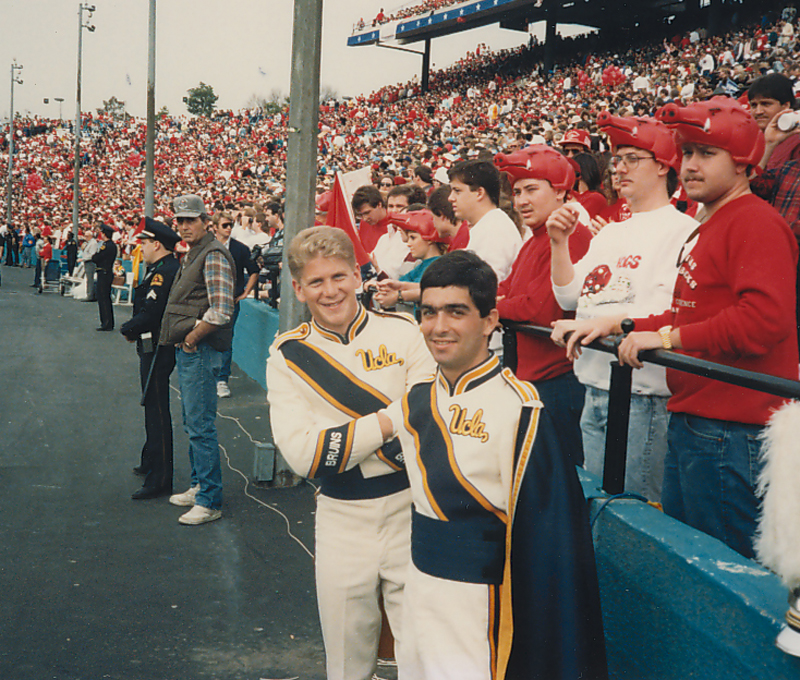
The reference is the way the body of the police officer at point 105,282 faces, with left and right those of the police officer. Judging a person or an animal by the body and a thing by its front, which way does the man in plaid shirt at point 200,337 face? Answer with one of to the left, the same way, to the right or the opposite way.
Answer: the same way

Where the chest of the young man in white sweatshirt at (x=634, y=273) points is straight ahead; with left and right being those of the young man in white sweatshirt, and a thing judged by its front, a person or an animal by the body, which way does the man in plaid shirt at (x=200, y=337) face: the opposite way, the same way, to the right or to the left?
the same way

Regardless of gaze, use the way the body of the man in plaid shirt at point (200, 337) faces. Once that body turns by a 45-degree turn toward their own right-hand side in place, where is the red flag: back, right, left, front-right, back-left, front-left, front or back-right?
back-right

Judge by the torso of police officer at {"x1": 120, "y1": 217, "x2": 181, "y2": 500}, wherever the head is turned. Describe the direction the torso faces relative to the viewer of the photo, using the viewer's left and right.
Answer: facing to the left of the viewer

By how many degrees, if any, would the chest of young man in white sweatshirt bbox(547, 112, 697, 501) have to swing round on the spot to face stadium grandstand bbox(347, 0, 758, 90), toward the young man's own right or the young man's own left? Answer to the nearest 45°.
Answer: approximately 135° to the young man's own right

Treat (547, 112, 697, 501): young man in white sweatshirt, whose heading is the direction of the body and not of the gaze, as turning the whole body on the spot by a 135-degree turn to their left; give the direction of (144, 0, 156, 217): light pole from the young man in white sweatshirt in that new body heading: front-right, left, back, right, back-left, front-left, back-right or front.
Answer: back-left

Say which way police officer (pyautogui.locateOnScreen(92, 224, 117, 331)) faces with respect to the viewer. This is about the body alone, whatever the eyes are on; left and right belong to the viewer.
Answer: facing to the left of the viewer

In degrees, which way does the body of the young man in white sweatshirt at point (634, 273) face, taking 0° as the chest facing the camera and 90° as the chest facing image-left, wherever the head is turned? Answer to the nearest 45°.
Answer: approximately 45°

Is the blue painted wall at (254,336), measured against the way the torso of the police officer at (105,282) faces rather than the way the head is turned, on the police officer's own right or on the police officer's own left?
on the police officer's own left
